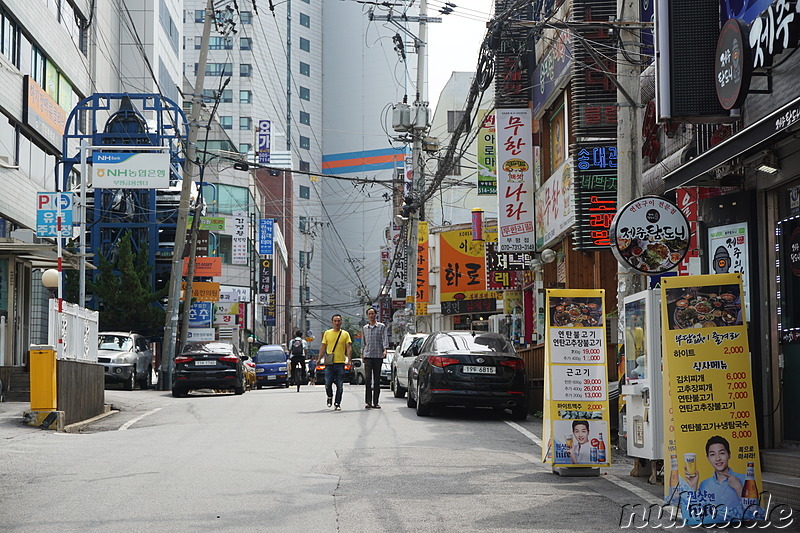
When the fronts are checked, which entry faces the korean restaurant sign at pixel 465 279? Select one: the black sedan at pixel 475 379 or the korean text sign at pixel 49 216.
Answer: the black sedan

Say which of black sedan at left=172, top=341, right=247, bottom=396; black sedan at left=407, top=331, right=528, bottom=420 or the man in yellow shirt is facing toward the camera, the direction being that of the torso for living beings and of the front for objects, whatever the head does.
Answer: the man in yellow shirt

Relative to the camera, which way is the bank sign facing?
toward the camera

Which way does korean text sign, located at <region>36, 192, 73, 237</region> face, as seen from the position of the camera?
facing the viewer

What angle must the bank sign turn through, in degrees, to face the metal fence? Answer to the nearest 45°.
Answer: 0° — it already faces it

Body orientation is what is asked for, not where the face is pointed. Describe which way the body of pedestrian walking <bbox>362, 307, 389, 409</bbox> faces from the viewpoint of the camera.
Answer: toward the camera

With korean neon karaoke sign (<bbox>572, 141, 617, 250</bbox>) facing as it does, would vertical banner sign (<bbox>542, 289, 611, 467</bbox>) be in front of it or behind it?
in front

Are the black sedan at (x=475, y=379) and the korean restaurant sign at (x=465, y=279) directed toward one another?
yes

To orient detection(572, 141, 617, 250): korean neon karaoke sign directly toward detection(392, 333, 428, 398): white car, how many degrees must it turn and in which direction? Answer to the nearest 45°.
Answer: approximately 135° to its right

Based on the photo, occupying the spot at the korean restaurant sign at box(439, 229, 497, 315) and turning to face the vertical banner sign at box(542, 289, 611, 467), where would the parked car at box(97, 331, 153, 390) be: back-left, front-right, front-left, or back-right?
front-right

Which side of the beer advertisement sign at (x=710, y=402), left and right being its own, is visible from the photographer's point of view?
front

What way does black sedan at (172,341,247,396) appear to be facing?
away from the camera

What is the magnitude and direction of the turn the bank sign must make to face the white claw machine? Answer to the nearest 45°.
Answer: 0° — it already faces it

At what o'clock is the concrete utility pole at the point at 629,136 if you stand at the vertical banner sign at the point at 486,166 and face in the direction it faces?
The concrete utility pole is roughly at 12 o'clock from the vertical banner sign.

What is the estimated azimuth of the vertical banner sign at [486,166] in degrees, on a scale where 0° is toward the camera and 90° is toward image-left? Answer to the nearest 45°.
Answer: approximately 0°

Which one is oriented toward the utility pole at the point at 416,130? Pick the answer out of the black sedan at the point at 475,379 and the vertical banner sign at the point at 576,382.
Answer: the black sedan

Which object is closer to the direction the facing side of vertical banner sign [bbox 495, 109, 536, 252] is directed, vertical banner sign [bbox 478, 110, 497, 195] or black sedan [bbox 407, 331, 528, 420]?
the black sedan

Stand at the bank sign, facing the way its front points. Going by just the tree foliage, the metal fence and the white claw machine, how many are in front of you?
2
